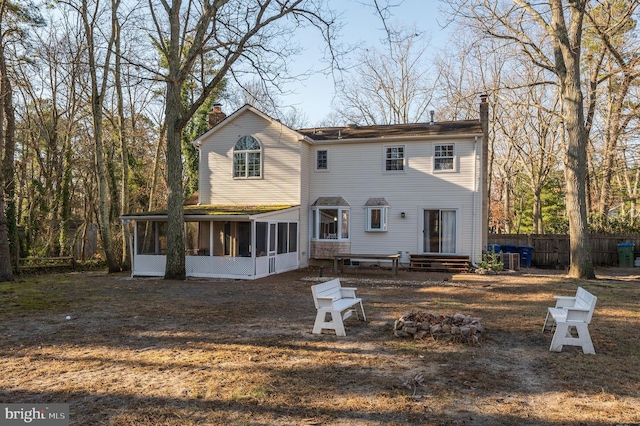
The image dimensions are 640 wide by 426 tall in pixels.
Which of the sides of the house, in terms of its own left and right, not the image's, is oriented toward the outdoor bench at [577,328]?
back

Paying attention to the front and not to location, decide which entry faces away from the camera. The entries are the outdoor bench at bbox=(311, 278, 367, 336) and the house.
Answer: the house

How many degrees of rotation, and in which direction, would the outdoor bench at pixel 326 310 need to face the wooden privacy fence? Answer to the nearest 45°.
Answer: approximately 90° to its left

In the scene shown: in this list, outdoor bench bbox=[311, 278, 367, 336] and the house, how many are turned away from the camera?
1

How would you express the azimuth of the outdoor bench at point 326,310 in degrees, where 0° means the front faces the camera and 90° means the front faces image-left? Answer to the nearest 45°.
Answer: approximately 315°

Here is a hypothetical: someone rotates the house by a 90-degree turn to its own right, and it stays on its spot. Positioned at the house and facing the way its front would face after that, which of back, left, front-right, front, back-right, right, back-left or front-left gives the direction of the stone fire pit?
right

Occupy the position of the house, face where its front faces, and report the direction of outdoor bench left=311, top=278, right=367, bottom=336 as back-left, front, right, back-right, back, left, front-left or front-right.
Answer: back

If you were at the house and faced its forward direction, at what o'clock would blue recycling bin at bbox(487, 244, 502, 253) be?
The blue recycling bin is roughly at 3 o'clock from the house.

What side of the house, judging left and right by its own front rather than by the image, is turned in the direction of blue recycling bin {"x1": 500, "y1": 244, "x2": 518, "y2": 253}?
right

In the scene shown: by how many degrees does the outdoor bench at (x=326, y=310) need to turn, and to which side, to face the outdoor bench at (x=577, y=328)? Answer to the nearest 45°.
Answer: approximately 45° to its left

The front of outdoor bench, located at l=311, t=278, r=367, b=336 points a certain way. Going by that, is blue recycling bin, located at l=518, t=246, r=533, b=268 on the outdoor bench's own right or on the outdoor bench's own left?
on the outdoor bench's own left

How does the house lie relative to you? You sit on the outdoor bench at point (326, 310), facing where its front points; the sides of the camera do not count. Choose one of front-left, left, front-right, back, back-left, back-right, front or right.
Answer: back-left

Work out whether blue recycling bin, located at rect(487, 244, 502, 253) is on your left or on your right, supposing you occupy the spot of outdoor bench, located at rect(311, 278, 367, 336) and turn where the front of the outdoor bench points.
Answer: on your left

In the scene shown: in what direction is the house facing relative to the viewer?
away from the camera
